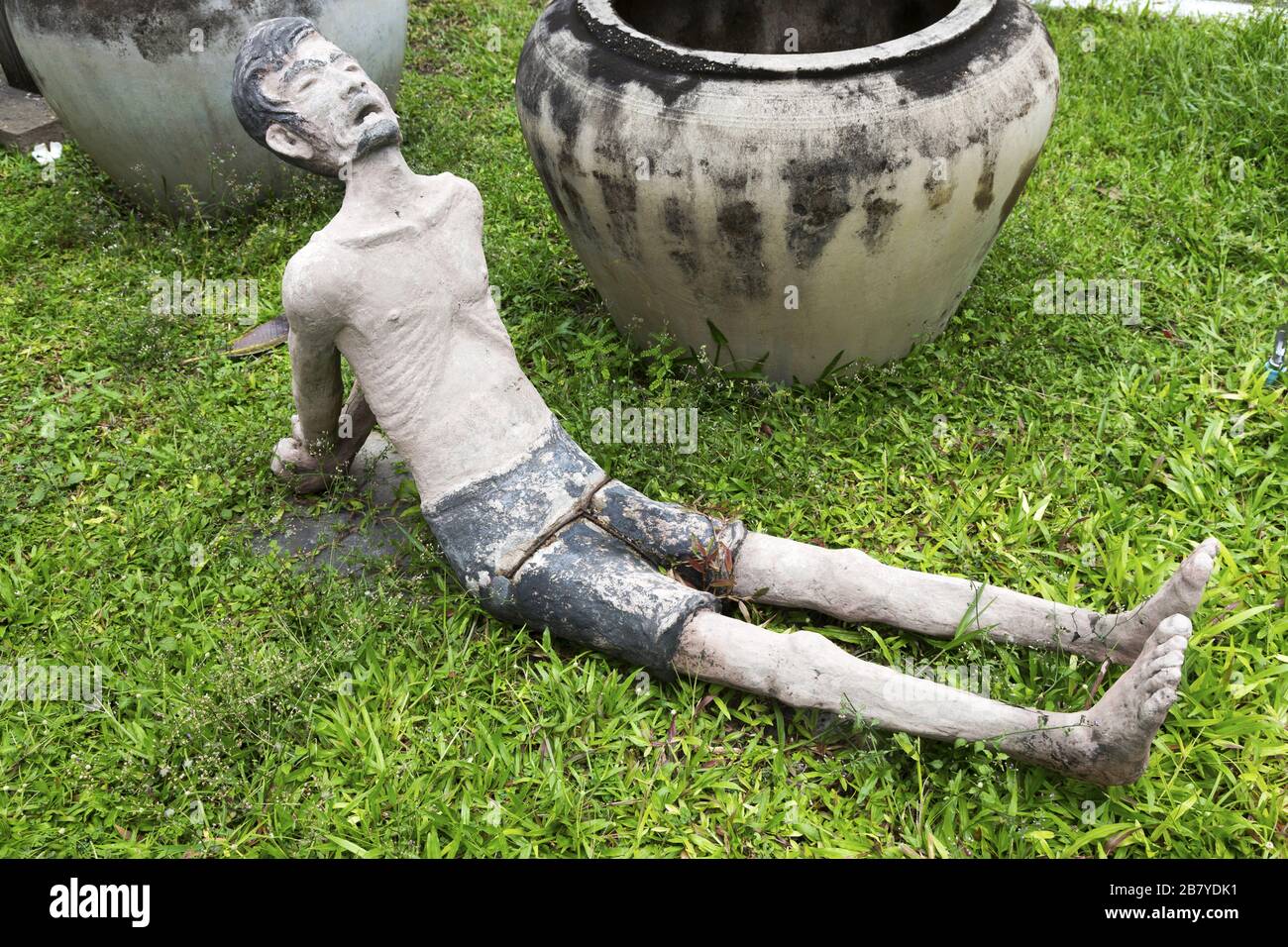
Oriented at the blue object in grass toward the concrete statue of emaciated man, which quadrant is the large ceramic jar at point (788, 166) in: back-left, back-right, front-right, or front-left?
front-right

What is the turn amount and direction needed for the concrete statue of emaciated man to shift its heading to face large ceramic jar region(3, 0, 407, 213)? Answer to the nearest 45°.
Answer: approximately 180°

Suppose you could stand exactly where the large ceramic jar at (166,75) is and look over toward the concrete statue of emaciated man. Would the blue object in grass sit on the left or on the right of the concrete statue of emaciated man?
left

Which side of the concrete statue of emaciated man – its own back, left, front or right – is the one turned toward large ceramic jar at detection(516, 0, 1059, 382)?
left

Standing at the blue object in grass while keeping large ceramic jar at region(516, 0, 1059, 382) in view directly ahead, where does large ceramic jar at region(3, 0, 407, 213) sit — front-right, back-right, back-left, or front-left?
front-right

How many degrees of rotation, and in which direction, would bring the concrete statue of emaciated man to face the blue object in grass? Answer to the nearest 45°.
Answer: approximately 90° to its left

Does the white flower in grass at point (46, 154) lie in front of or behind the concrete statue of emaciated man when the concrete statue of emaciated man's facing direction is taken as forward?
behind

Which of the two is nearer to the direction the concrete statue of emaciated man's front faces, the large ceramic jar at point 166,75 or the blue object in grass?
the blue object in grass

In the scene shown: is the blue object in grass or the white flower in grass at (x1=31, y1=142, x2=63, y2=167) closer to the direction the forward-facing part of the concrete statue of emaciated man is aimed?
the blue object in grass

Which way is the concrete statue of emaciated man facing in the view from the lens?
facing the viewer and to the right of the viewer
